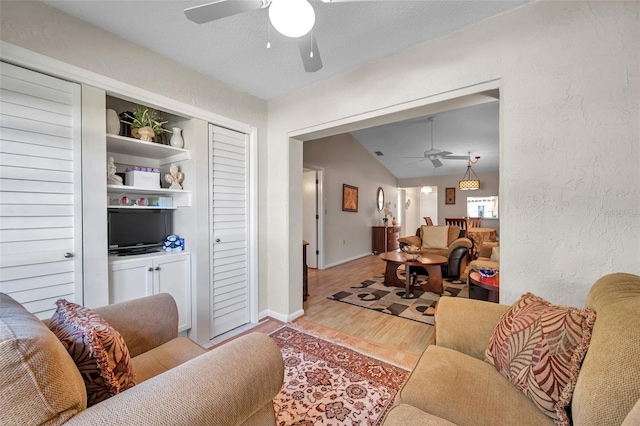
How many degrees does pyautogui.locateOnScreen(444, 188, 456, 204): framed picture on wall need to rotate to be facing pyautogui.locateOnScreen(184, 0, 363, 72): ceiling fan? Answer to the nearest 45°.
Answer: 0° — it already faces it

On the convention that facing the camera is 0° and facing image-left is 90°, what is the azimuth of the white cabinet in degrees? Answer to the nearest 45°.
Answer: approximately 315°

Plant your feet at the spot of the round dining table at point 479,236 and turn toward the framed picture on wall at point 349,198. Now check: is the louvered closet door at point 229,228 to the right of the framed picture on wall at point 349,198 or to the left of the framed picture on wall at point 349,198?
left

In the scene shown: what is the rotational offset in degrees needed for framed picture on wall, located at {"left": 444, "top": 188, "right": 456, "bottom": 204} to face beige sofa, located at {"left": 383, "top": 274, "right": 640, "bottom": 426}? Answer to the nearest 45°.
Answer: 0° — it already faces it

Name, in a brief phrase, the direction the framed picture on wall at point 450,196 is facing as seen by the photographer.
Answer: facing the viewer

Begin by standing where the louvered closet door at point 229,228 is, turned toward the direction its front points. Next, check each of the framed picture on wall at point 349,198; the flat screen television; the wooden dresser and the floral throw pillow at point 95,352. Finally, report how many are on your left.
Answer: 2

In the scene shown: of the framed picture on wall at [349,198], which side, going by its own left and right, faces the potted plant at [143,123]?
right

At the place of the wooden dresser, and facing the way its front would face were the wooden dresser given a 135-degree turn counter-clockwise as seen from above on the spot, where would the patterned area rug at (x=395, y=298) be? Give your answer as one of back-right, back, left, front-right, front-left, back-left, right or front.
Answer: back

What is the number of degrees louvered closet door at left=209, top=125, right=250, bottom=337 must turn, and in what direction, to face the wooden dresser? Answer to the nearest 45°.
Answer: approximately 90° to its left

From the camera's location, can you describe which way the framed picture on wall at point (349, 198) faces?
facing the viewer and to the right of the viewer

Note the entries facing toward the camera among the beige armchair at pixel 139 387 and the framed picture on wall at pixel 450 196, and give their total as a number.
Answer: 1

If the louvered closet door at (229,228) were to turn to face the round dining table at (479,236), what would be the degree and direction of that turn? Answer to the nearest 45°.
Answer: approximately 45° to its left

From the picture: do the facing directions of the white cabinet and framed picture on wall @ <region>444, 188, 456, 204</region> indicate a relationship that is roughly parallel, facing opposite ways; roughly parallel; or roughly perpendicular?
roughly perpendicular

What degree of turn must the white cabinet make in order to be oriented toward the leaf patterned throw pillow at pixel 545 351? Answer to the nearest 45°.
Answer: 0° — it already faces it
